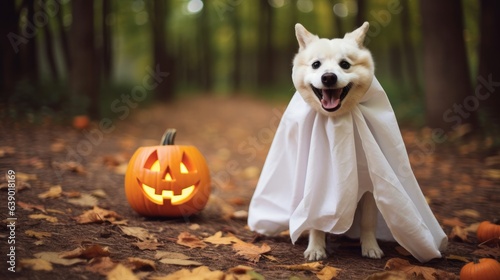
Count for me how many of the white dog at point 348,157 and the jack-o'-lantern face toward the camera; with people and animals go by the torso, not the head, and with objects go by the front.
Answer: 2

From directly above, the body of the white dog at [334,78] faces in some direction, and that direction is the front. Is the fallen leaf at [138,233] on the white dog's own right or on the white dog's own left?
on the white dog's own right

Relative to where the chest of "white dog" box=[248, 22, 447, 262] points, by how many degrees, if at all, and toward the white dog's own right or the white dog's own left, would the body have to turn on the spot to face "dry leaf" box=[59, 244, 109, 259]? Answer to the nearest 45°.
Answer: approximately 45° to the white dog's own right

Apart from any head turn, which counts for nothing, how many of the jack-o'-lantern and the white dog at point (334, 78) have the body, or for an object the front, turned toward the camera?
2

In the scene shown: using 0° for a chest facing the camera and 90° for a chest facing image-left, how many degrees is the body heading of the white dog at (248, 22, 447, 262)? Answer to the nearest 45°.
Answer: approximately 0°

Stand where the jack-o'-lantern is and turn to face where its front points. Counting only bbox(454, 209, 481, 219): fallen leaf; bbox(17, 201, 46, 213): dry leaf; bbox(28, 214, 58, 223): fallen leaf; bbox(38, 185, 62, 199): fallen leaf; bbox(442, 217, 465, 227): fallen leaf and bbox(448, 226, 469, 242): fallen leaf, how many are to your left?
3
